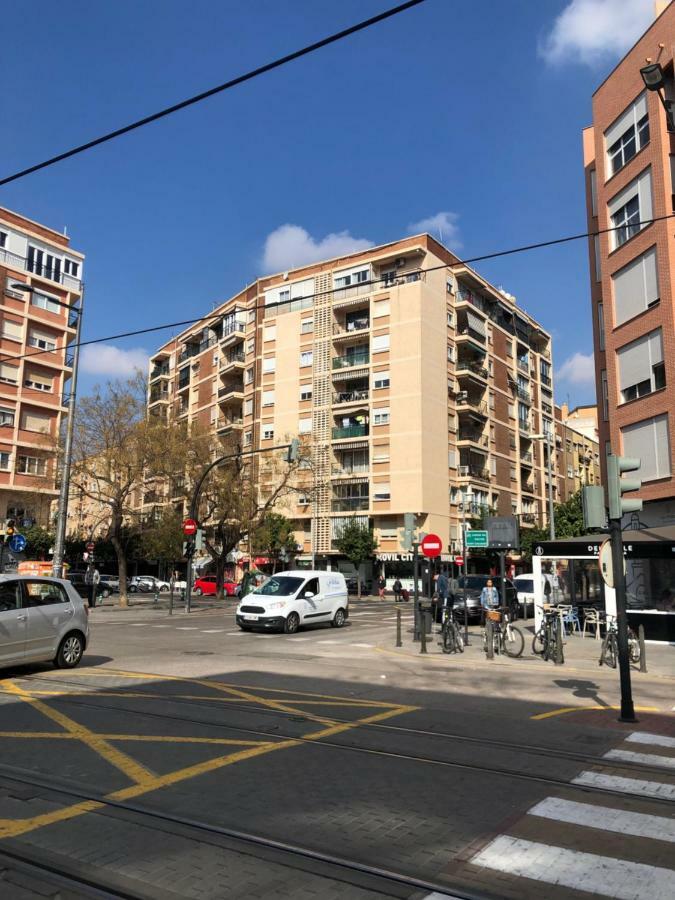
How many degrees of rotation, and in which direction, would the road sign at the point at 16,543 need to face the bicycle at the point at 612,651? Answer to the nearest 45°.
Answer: approximately 45° to its left

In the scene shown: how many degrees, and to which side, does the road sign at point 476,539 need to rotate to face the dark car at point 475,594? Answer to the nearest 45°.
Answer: approximately 180°

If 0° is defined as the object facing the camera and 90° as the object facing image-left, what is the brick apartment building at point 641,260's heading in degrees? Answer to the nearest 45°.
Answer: approximately 45°

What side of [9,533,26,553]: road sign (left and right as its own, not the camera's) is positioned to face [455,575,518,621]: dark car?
left

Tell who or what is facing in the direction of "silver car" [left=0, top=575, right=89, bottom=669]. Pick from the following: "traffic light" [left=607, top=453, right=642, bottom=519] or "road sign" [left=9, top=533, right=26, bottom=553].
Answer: the road sign

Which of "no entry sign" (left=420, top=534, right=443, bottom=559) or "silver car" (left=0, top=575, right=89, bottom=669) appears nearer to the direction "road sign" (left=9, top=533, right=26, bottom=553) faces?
the silver car

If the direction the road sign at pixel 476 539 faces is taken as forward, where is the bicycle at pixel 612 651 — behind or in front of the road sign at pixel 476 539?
in front

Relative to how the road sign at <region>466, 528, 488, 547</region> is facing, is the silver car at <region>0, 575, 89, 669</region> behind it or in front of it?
in front
